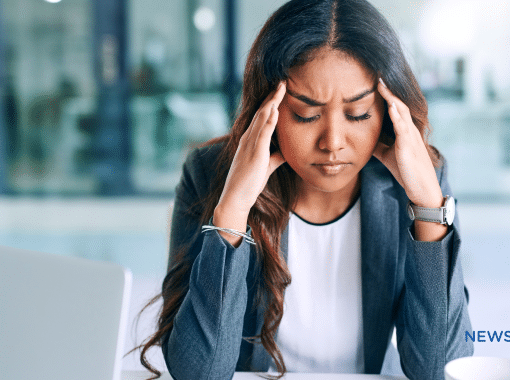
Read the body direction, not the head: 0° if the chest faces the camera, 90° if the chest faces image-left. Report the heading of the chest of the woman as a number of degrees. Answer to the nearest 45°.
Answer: approximately 0°

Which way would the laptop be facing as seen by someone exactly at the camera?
facing away from the viewer and to the right of the viewer

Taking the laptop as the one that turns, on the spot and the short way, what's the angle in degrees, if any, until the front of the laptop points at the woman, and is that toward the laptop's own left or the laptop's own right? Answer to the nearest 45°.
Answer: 0° — it already faces them

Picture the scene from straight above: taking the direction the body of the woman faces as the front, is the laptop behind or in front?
in front

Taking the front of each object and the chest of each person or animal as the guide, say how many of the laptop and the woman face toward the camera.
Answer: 1
